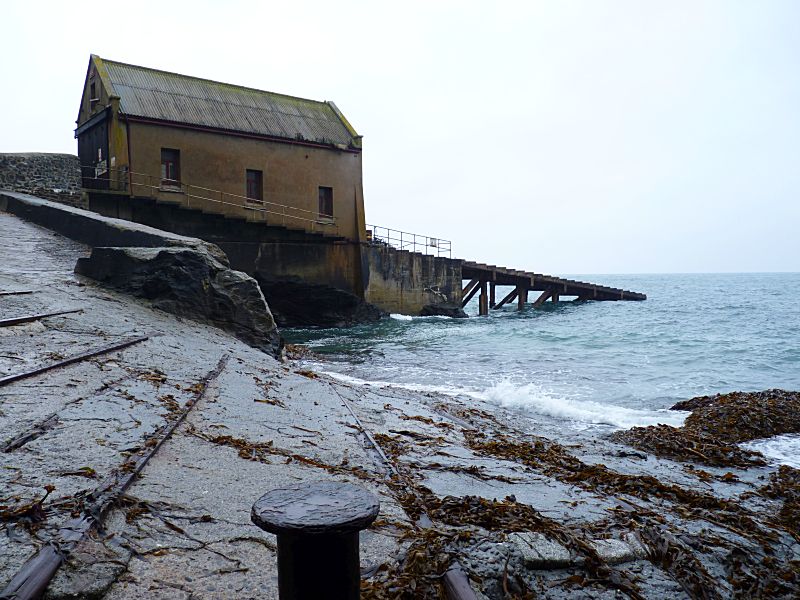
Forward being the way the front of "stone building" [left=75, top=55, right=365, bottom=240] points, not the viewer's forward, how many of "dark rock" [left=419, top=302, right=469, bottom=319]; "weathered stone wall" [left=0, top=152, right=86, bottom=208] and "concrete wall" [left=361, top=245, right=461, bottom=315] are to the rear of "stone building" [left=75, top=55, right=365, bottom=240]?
2

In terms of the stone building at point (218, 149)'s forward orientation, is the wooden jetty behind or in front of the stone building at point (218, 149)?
behind

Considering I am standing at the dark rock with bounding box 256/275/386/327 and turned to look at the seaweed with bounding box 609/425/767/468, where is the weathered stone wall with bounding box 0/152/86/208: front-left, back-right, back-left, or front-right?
back-right

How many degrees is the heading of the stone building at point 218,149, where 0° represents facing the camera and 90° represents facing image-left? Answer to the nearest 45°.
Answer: approximately 90°

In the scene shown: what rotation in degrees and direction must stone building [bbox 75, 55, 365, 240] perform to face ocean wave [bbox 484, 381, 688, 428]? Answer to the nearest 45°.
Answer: approximately 90° to its left

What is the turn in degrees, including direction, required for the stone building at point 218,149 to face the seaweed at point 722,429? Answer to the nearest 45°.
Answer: approximately 90° to its left
